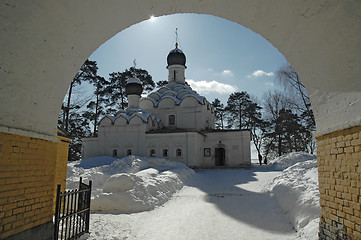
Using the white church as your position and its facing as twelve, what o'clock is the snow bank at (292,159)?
The snow bank is roughly at 11 o'clock from the white church.

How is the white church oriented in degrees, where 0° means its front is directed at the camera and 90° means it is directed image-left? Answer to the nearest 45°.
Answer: approximately 315°

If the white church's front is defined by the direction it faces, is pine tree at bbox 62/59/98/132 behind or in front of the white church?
behind

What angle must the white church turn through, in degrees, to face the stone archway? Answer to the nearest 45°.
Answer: approximately 45° to its right
